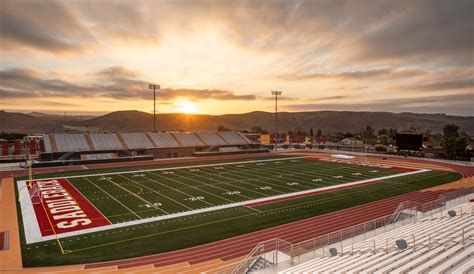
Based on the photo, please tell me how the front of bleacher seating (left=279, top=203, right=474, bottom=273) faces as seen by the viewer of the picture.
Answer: facing away from the viewer and to the left of the viewer

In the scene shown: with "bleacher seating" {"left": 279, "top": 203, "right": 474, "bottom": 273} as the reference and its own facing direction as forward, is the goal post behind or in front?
in front
